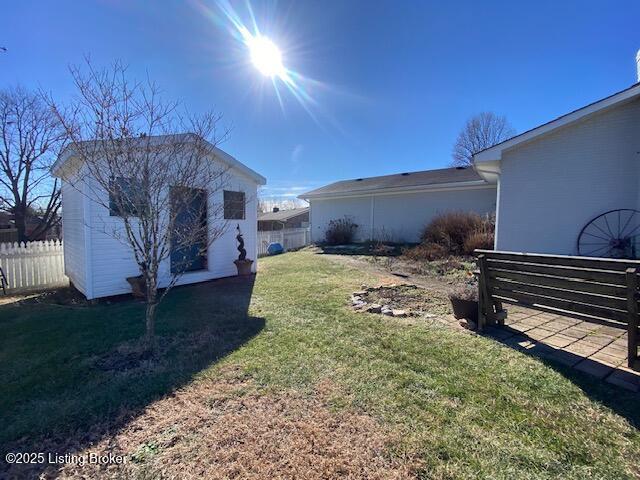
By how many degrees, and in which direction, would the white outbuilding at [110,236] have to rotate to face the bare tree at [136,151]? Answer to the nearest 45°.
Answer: approximately 45° to its right

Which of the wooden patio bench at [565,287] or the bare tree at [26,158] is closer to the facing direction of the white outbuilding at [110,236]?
the wooden patio bench

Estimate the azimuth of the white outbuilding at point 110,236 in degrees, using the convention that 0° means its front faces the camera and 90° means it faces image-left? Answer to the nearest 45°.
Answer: approximately 315°

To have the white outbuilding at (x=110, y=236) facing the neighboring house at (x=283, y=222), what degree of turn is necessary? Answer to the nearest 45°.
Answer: approximately 90° to its left

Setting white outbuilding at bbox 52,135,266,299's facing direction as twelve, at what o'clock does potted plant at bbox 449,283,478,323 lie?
The potted plant is roughly at 12 o'clock from the white outbuilding.

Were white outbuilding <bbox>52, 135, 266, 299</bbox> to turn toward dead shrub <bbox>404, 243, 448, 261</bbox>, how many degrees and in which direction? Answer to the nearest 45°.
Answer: approximately 45° to its left
